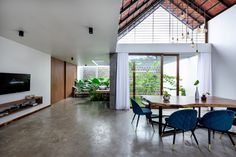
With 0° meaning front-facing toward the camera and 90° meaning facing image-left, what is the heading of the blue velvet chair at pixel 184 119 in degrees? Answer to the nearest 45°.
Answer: approximately 135°

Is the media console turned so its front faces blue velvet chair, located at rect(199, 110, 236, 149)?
yes

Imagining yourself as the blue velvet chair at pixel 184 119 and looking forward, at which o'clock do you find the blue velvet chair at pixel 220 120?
the blue velvet chair at pixel 220 120 is roughly at 4 o'clock from the blue velvet chair at pixel 184 119.

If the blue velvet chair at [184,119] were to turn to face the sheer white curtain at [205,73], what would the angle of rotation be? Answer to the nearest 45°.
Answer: approximately 45° to its right

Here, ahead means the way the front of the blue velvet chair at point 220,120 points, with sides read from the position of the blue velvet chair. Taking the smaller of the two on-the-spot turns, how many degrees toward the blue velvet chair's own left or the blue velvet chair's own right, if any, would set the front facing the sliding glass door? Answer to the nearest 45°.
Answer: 0° — it already faces it

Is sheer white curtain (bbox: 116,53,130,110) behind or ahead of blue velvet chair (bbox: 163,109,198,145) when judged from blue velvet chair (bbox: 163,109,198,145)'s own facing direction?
ahead

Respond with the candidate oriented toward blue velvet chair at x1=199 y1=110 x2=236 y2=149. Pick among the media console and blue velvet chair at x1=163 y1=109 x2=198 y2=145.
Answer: the media console

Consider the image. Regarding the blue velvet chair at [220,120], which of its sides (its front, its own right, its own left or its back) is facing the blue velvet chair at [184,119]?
left

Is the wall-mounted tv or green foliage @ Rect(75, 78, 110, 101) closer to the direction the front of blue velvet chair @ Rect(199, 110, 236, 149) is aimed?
the green foliage

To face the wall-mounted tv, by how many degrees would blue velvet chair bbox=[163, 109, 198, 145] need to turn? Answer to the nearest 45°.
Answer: approximately 45° to its left

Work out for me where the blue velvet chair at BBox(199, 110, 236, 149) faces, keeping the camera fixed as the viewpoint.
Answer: facing away from the viewer and to the left of the viewer

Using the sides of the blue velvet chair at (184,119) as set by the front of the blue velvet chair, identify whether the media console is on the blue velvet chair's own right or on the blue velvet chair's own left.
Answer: on the blue velvet chair's own left

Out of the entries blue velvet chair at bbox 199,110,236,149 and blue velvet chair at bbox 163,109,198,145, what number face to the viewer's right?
0

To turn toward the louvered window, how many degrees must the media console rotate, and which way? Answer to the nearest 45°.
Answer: approximately 45° to its left

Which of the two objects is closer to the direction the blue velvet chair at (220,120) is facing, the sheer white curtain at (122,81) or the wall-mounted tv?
the sheer white curtain

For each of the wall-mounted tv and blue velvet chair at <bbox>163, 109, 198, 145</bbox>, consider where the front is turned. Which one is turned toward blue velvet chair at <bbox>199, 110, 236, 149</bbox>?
the wall-mounted tv

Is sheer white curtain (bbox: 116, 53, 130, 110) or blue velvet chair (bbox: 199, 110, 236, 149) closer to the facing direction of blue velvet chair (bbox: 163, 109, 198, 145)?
the sheer white curtain

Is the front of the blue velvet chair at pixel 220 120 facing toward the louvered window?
yes
